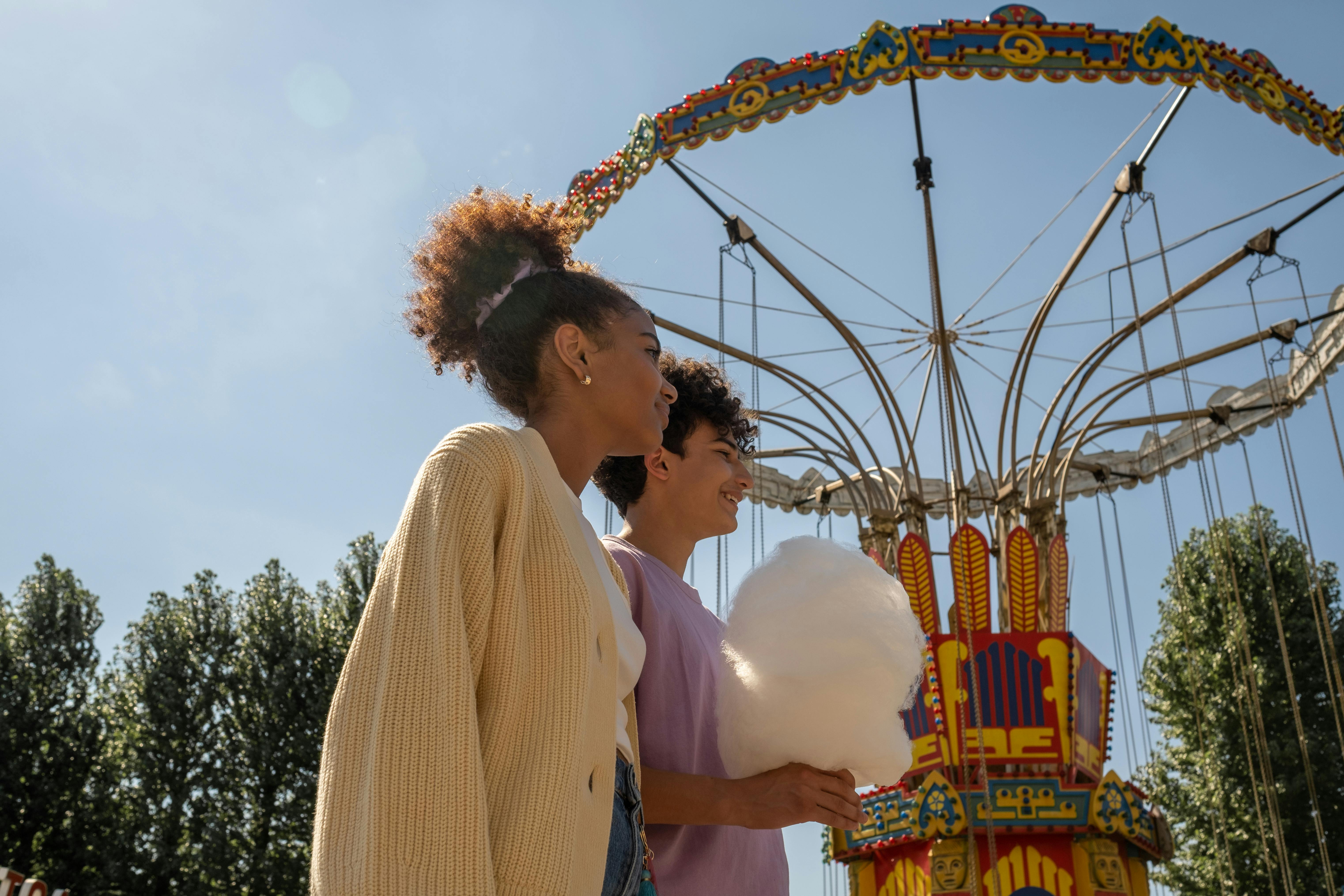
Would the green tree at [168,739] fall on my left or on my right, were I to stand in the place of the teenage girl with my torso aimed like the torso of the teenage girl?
on my left

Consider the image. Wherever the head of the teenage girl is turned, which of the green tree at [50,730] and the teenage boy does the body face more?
the teenage boy

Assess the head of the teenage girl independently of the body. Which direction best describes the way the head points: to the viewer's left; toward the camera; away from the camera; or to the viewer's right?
to the viewer's right

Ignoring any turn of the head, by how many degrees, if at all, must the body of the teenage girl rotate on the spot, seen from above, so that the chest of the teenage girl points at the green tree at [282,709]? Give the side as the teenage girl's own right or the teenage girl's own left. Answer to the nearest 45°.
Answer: approximately 90° to the teenage girl's own left

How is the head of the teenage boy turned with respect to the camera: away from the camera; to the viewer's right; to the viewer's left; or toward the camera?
to the viewer's right

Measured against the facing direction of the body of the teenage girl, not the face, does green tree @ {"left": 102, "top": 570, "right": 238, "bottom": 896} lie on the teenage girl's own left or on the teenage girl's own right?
on the teenage girl's own left

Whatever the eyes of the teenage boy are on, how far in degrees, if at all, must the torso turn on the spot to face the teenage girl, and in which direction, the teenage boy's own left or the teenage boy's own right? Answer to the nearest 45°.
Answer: approximately 90° to the teenage boy's own right

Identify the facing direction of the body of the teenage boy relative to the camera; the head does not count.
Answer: to the viewer's right

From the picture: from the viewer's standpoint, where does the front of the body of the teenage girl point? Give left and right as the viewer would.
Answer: facing to the right of the viewer

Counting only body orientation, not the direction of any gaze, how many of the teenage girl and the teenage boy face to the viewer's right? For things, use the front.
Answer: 2

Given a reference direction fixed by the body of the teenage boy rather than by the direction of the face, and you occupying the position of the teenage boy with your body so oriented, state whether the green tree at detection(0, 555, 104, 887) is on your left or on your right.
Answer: on your left
